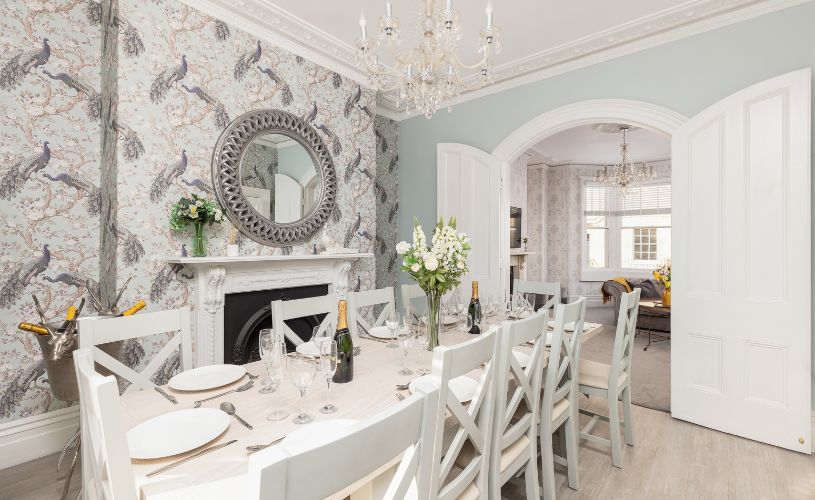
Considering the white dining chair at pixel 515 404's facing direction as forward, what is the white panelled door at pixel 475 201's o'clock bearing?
The white panelled door is roughly at 1 o'clock from the white dining chair.

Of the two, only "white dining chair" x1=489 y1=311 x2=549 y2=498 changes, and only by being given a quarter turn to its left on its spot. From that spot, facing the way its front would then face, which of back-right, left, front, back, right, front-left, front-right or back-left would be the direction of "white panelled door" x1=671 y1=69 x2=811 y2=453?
back

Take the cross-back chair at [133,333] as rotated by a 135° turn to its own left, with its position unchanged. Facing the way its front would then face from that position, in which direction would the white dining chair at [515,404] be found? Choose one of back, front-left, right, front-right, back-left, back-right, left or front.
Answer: back-right

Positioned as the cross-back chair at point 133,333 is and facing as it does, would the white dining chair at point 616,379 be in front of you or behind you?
in front

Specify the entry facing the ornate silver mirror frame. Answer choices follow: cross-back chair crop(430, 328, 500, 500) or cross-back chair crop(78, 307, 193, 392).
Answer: cross-back chair crop(430, 328, 500, 500)

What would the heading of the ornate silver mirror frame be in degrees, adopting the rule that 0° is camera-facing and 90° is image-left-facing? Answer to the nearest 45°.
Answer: approximately 315°

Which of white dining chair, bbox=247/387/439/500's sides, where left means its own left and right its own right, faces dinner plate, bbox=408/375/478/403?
right

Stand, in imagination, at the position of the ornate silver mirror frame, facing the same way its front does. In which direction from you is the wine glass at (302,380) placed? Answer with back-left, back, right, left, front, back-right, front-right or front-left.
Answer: front-right

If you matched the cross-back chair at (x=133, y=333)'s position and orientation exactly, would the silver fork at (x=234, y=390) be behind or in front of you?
in front

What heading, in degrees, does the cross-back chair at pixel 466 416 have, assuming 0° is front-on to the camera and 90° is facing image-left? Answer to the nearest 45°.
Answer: approximately 135°

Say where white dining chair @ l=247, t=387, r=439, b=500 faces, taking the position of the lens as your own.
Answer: facing away from the viewer and to the left of the viewer

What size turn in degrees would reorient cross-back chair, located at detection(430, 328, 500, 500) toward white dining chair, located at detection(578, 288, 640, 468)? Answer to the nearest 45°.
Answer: approximately 90° to its right

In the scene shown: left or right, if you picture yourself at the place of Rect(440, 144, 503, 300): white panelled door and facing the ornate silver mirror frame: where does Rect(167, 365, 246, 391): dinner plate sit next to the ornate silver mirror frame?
left

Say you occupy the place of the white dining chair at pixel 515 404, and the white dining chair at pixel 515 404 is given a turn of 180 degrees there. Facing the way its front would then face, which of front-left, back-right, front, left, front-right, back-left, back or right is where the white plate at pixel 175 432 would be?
right

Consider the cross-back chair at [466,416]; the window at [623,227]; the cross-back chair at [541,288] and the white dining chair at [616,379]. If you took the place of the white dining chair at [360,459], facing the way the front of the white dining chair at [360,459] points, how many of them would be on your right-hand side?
4
